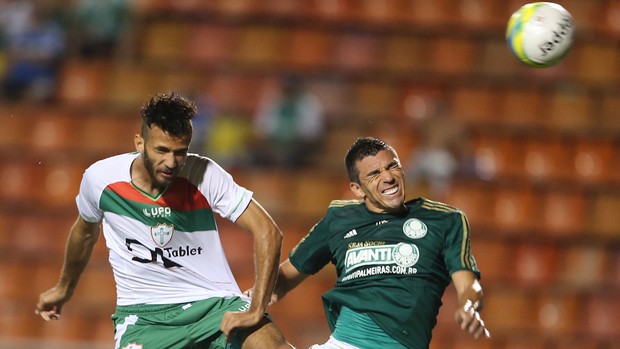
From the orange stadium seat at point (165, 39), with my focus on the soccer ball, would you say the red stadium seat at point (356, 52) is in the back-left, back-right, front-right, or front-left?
front-left

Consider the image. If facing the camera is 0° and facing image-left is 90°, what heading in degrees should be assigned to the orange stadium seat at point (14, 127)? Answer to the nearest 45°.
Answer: approximately 0°

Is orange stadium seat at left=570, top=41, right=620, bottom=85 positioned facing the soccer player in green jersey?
yes

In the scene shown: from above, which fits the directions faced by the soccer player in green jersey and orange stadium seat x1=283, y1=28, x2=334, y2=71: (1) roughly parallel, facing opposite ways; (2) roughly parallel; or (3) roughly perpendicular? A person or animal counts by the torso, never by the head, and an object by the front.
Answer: roughly parallel

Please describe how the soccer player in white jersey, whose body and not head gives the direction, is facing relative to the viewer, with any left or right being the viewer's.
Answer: facing the viewer

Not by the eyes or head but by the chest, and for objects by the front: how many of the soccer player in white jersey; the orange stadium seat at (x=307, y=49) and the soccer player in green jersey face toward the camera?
3

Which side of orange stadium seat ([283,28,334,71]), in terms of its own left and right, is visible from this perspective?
front

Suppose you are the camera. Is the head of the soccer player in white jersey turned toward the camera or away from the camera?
toward the camera

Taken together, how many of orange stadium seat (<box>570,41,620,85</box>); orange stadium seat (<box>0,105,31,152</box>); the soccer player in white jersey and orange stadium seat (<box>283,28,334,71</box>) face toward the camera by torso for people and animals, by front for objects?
4

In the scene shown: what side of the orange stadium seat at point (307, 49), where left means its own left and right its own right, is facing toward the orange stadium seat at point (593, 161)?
left

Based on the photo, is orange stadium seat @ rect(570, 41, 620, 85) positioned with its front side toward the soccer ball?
yes

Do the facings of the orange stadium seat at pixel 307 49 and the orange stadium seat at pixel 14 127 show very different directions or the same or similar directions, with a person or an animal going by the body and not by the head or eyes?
same or similar directions

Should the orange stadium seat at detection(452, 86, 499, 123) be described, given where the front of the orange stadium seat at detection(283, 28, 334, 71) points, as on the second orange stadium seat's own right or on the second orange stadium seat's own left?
on the second orange stadium seat's own left

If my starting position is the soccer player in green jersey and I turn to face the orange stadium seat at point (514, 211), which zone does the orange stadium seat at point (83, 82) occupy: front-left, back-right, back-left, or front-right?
front-left
